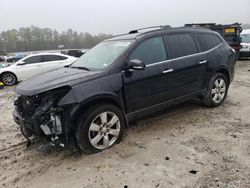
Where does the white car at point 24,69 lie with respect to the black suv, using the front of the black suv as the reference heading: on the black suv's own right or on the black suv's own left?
on the black suv's own right

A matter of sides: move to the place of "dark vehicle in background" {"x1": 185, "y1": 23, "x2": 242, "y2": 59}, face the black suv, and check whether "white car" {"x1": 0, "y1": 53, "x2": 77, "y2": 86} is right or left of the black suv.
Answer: right

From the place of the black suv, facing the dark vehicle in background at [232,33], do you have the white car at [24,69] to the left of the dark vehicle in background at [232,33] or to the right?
left

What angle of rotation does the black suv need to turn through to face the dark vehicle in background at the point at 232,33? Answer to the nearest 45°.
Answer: approximately 180°

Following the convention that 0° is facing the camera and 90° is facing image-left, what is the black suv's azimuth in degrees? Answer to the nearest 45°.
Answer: approximately 45°
